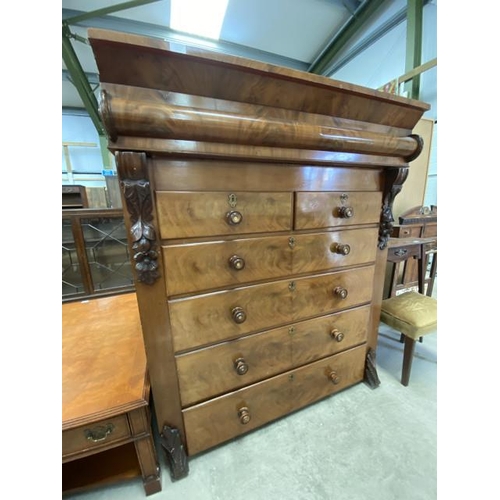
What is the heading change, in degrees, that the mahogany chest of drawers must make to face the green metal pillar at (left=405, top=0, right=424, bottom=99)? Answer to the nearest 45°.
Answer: approximately 90° to its left

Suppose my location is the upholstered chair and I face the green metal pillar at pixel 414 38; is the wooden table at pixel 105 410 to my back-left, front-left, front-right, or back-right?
back-left

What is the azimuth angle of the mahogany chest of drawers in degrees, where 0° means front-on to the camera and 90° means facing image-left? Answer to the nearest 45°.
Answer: approximately 315°

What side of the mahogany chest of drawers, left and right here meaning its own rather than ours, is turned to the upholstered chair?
left
